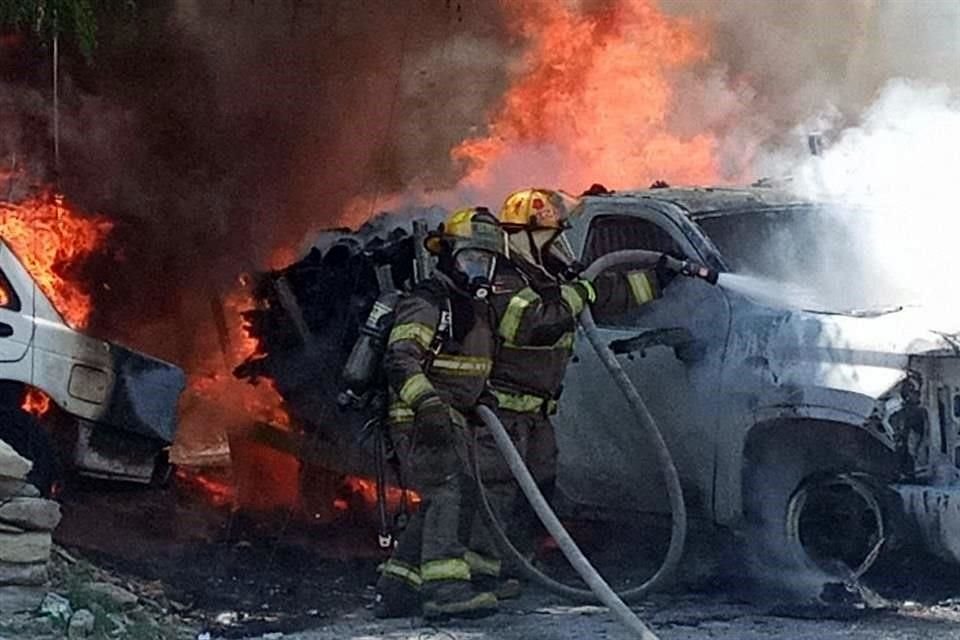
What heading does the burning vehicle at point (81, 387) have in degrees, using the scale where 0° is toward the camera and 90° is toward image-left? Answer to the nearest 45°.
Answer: approximately 135°

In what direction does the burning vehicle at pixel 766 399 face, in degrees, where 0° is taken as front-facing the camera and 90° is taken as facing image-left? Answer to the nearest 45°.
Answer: approximately 315°

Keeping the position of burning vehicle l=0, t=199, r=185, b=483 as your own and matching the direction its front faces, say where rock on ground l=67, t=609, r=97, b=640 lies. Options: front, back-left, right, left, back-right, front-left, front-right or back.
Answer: back-left

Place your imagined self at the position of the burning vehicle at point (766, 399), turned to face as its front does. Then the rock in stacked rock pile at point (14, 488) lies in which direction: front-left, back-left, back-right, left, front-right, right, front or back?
back-right

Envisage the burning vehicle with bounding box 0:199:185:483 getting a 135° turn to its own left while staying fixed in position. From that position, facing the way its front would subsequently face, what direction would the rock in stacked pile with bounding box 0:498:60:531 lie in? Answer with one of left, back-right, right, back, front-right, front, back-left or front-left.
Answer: front

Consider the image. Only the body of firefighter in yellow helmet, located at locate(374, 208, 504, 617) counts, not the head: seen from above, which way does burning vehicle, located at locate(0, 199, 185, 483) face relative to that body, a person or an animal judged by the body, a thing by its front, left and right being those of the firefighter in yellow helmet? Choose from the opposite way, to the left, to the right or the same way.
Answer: the opposite way

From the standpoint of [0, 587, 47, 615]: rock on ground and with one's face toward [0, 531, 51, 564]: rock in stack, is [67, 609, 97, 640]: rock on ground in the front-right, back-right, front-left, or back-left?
back-right

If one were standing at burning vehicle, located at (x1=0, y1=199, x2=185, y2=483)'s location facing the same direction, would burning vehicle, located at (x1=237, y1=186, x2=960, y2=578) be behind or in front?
behind

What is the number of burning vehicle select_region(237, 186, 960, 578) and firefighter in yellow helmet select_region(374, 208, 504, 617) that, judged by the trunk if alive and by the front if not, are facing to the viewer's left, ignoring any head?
0
